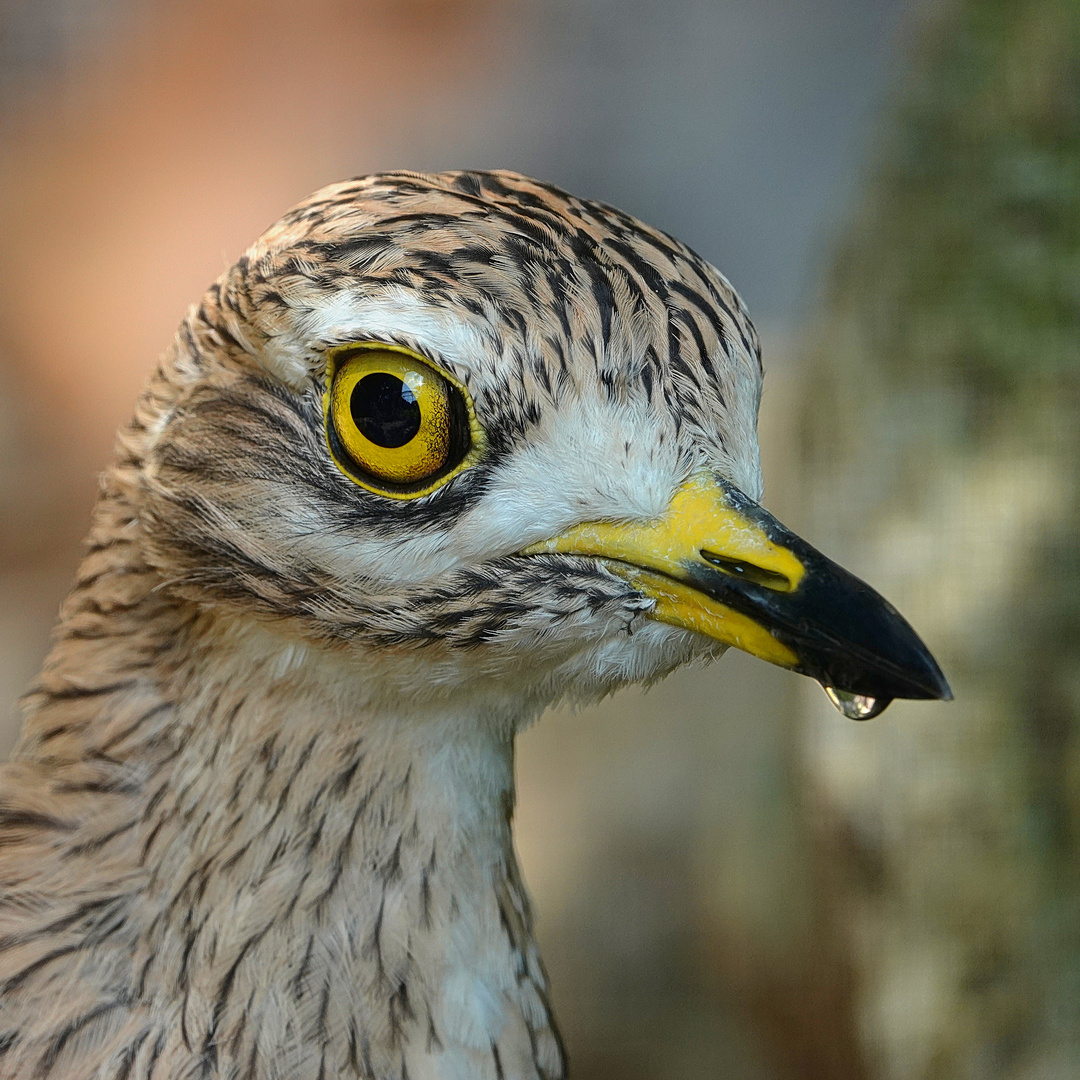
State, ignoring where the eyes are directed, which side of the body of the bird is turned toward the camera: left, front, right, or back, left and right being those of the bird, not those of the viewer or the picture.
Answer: right
